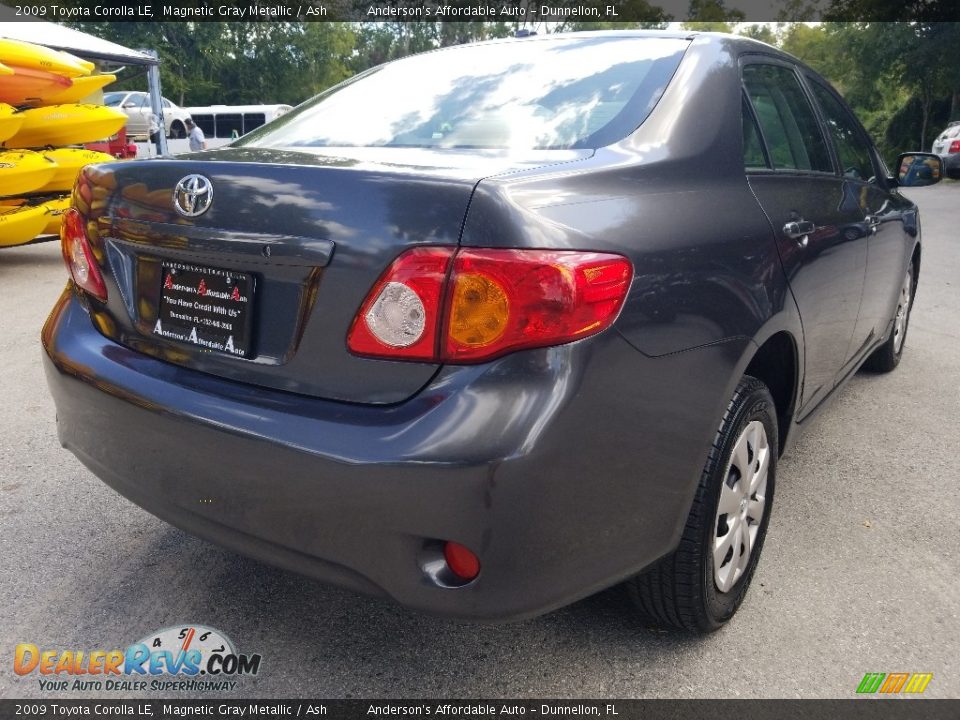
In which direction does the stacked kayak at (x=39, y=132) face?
to the viewer's right

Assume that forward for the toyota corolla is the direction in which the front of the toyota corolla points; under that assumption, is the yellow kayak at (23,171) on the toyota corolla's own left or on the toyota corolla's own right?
on the toyota corolla's own left

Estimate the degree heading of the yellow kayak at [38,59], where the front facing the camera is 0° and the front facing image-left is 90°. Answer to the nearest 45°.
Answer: approximately 270°

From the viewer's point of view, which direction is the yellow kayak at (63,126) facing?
to the viewer's right

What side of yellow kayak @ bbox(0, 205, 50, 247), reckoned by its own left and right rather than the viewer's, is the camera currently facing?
right

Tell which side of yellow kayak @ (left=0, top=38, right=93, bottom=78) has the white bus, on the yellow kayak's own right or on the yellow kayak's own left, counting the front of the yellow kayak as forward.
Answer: on the yellow kayak's own left
